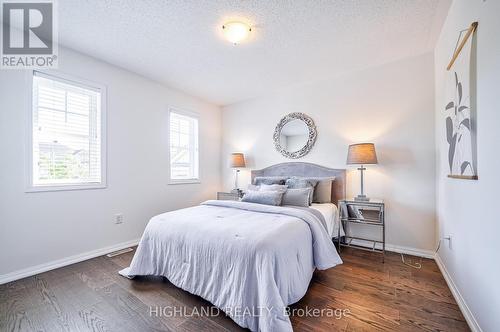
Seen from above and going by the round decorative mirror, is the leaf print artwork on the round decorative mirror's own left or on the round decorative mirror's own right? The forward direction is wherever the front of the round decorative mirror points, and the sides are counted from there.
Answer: on the round decorative mirror's own left

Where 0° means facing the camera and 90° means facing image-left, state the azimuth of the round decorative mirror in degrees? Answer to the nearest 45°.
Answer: approximately 45°

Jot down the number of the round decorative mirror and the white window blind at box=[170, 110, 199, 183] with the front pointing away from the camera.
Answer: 0

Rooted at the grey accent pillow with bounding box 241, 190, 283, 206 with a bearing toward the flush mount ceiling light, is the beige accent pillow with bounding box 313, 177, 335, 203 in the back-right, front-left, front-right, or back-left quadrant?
back-left

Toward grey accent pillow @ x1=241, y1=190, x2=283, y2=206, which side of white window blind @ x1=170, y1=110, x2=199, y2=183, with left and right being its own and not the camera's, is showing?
front

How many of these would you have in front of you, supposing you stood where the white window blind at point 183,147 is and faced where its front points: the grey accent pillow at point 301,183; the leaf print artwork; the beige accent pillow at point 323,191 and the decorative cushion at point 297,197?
4

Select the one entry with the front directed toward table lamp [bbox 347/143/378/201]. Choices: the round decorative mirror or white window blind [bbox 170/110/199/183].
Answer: the white window blind

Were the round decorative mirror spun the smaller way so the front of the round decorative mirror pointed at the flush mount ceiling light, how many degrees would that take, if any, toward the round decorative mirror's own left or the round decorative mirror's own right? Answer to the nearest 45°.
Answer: approximately 45° to the round decorative mirror's own left

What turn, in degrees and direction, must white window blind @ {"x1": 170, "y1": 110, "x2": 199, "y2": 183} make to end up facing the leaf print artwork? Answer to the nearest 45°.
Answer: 0° — it already faces it

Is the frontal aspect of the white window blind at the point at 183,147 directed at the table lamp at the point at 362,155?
yes

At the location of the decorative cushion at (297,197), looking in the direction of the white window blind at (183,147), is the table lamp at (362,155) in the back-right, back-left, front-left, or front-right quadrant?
back-right

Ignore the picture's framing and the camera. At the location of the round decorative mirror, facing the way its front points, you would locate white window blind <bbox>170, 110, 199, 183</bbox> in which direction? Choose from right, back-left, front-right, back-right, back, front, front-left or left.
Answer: front-right

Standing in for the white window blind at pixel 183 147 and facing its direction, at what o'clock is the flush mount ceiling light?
The flush mount ceiling light is roughly at 1 o'clock from the white window blind.

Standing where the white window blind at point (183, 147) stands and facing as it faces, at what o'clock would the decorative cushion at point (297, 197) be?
The decorative cushion is roughly at 12 o'clock from the white window blind.

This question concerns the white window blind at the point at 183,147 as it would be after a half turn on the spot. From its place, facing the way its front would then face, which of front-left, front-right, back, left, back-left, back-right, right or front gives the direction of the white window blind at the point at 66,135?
left

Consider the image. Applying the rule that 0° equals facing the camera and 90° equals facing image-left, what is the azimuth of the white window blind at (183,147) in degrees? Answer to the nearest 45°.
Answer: approximately 315°
